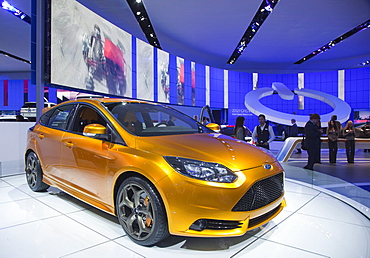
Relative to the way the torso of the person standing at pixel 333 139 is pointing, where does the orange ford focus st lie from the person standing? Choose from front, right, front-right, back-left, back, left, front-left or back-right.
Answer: front

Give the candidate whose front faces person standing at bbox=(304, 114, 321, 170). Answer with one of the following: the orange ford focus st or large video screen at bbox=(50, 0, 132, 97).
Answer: the large video screen

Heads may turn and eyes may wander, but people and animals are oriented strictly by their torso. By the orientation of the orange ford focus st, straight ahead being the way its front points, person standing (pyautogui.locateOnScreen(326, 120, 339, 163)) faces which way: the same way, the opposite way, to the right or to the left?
to the right

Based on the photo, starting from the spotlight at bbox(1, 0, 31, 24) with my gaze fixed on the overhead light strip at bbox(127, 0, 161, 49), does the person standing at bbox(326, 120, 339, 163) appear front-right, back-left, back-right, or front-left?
front-right

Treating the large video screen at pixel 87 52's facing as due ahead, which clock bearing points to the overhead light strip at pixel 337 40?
The overhead light strip is roughly at 10 o'clock from the large video screen.

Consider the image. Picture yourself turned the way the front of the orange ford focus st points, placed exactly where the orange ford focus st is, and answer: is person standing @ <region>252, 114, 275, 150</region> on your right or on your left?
on your left

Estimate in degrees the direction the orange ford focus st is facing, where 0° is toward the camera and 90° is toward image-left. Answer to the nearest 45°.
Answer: approximately 315°

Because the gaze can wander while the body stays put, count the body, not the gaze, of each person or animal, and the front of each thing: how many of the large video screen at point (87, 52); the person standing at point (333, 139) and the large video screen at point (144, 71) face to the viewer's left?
0

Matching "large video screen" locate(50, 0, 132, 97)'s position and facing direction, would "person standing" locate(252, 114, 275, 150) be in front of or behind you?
in front

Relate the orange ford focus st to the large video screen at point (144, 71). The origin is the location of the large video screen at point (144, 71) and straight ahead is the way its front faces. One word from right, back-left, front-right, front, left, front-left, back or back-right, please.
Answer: front-right

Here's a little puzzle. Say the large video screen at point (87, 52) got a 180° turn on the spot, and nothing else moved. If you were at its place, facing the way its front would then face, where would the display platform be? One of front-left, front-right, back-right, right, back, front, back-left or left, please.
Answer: back-left

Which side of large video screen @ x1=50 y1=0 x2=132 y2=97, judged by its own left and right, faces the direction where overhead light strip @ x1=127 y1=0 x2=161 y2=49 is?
left

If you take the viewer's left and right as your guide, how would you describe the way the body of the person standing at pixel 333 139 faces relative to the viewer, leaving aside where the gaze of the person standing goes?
facing the viewer

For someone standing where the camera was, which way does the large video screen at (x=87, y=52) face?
facing the viewer and to the right of the viewer
